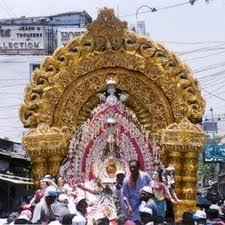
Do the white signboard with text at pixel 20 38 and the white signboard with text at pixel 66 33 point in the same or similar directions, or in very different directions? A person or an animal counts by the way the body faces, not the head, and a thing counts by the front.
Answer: same or similar directions

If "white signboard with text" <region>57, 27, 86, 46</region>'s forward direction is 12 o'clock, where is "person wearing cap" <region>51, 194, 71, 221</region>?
The person wearing cap is roughly at 12 o'clock from the white signboard with text.

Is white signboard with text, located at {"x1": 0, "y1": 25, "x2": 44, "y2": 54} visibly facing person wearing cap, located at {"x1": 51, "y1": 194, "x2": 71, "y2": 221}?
yes

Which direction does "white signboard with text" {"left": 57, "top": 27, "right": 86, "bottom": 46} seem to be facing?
toward the camera

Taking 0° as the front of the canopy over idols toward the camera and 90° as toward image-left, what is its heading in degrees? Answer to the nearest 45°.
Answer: approximately 0°

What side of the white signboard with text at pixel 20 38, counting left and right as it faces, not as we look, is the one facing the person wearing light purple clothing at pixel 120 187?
front

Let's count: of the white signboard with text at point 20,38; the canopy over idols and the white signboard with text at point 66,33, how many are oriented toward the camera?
3

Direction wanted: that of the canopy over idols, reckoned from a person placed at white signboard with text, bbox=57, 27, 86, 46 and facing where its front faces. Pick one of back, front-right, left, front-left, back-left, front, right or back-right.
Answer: front

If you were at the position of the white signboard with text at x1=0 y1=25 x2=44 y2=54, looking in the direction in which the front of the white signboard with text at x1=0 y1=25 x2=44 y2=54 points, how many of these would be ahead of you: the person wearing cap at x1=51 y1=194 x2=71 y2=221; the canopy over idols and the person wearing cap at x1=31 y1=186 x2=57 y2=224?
3

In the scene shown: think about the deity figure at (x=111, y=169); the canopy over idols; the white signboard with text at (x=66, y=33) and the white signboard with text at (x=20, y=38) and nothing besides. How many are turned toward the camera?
4

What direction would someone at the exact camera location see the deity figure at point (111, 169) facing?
facing the viewer

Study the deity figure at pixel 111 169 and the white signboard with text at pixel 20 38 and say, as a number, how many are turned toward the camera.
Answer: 2

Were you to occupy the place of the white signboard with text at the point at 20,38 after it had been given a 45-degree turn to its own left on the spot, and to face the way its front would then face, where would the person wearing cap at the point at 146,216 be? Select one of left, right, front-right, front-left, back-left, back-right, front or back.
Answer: front-right
